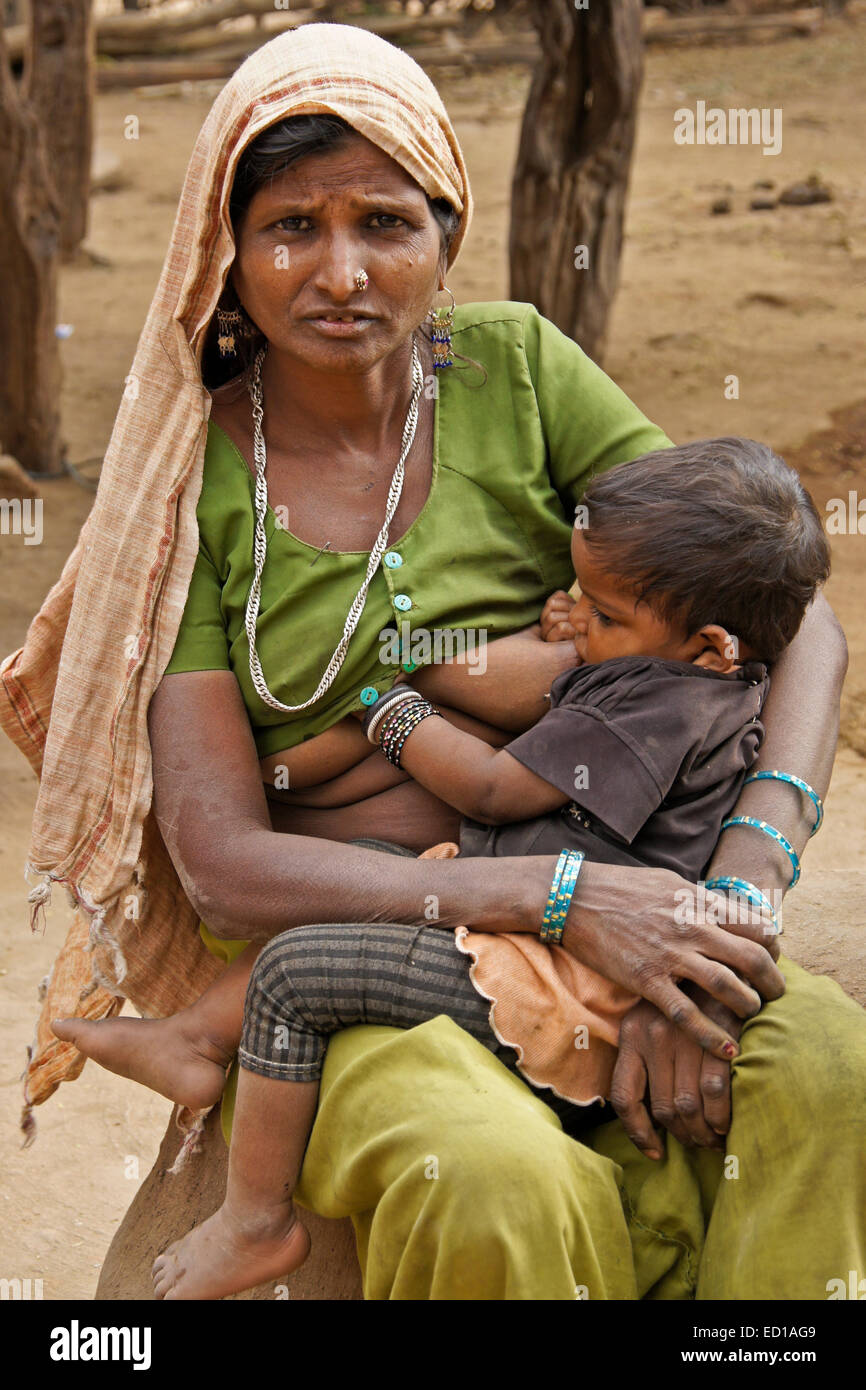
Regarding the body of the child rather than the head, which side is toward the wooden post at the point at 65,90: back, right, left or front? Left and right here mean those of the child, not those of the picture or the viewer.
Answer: right

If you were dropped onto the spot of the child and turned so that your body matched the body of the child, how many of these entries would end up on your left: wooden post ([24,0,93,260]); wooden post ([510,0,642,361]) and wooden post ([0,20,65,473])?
0

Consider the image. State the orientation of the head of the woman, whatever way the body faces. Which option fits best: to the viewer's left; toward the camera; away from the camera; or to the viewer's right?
toward the camera

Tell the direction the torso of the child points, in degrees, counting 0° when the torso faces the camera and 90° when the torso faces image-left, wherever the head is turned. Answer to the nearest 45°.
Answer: approximately 90°

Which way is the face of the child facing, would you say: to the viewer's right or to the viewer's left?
to the viewer's left

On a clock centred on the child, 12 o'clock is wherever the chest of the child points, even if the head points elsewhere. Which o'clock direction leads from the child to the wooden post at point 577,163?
The wooden post is roughly at 3 o'clock from the child.

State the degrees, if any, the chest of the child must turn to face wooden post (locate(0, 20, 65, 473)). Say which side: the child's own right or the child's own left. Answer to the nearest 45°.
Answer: approximately 90° to the child's own right
